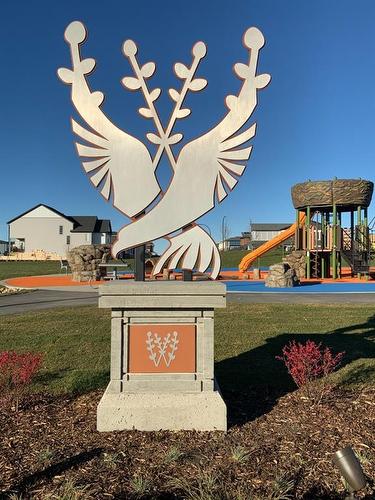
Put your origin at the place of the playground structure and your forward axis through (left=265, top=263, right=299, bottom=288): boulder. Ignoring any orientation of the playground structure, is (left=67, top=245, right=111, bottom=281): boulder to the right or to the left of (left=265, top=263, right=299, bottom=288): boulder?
right

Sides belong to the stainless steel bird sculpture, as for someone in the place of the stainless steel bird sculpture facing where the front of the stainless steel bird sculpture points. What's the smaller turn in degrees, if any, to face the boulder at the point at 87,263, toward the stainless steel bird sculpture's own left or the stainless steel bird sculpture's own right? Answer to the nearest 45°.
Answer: approximately 90° to the stainless steel bird sculpture's own right

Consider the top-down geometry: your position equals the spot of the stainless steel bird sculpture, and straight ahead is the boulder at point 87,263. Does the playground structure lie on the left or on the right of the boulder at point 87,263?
right
